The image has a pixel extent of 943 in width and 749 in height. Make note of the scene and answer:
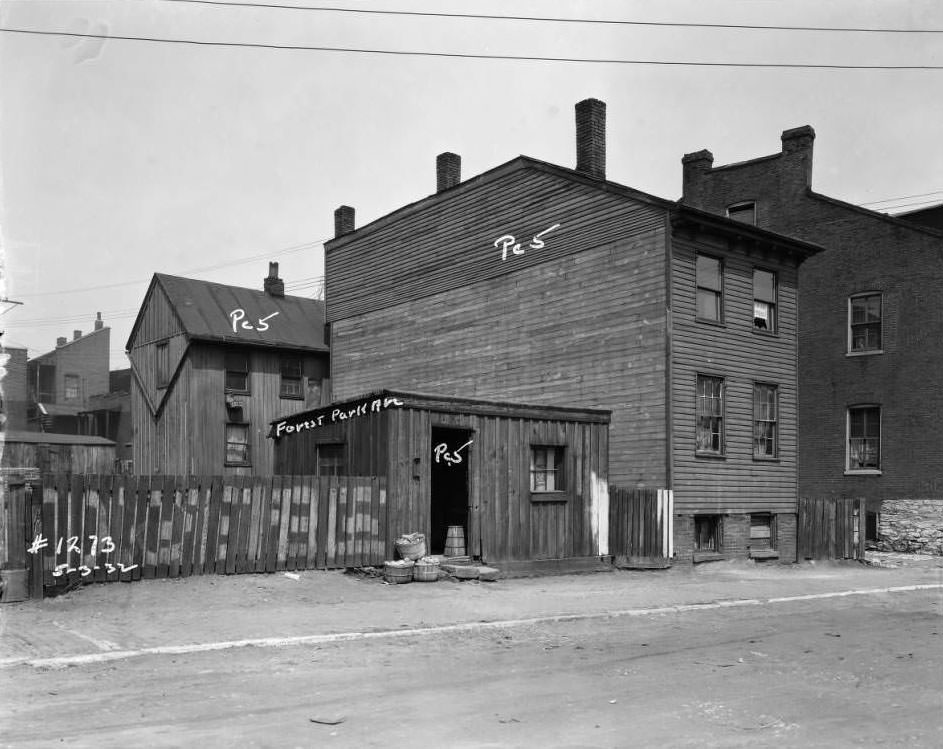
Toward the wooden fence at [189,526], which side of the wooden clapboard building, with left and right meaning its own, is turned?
right

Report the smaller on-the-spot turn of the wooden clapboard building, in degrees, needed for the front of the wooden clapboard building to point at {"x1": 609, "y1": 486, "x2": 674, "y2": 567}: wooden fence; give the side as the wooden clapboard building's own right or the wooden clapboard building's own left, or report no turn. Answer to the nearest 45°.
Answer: approximately 45° to the wooden clapboard building's own right

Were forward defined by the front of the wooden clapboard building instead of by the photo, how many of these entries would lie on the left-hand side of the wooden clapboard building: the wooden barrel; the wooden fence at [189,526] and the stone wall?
1

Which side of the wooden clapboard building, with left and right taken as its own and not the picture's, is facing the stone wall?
left

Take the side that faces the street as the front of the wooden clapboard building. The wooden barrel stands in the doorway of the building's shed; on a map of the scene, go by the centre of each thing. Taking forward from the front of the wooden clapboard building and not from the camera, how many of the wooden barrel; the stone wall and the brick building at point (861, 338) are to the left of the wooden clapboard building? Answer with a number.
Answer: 2

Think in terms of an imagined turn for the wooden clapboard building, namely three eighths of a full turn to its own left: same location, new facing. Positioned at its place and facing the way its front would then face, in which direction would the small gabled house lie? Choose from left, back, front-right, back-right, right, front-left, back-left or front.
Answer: front-left

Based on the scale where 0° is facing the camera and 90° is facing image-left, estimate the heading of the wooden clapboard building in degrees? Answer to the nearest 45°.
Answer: approximately 315°

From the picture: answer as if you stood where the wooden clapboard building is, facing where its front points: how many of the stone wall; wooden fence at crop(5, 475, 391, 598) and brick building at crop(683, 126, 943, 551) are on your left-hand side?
2

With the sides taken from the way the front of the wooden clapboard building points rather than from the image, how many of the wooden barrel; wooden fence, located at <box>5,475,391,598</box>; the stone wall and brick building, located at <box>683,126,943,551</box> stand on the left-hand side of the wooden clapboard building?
2
